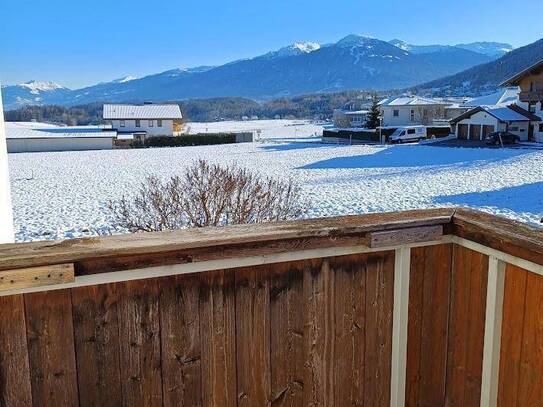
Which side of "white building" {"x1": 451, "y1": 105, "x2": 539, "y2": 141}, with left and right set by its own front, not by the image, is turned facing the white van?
right

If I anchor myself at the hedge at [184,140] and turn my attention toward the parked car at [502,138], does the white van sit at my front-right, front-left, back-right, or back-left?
front-left

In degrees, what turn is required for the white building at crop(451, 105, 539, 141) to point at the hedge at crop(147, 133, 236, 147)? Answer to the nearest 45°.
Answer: approximately 45° to its right

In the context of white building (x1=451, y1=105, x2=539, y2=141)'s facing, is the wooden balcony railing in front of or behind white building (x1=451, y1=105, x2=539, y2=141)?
in front

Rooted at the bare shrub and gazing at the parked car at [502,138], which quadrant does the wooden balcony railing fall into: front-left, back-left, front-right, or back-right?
back-right

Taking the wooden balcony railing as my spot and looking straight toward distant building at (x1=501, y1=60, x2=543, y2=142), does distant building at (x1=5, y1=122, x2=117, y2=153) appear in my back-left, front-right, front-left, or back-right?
front-left

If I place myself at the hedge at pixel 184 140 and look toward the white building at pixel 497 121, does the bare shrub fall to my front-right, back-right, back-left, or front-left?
front-right

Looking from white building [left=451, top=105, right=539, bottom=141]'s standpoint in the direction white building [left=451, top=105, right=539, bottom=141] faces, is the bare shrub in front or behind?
in front

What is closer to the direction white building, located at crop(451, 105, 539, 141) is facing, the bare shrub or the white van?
the bare shrub

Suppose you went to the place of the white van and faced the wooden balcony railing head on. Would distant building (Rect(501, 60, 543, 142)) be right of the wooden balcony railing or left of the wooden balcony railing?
left

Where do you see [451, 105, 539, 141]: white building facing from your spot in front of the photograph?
facing the viewer and to the left of the viewer

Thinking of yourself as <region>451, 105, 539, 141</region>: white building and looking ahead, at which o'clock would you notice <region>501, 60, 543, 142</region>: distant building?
The distant building is roughly at 8 o'clock from the white building.
